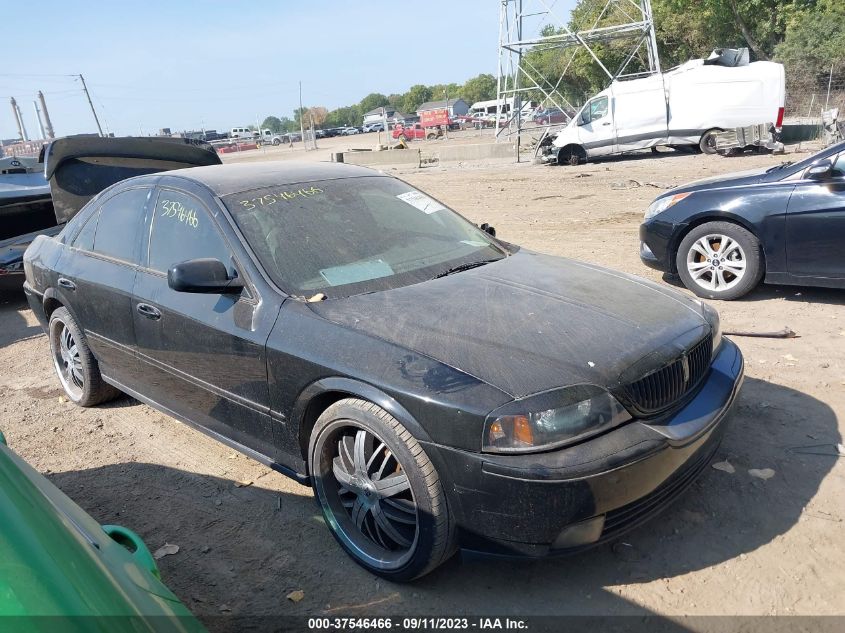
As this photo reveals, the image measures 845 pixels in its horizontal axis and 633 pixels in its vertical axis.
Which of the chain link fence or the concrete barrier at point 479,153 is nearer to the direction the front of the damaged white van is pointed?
the concrete barrier

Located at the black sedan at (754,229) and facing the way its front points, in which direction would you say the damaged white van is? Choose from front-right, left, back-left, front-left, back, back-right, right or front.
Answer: right

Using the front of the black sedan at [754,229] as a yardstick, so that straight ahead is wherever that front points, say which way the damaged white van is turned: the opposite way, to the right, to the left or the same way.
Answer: the same way

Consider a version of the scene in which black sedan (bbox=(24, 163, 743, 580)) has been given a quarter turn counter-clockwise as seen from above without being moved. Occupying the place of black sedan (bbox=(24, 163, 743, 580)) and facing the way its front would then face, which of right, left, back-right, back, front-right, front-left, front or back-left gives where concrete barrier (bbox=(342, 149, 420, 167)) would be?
front-left

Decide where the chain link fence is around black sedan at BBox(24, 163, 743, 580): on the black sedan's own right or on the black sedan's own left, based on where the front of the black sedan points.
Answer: on the black sedan's own left

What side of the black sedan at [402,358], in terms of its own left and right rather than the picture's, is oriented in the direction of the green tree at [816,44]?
left

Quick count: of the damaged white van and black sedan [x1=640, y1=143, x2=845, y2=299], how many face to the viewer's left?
2

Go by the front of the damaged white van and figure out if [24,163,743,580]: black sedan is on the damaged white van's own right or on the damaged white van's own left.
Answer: on the damaged white van's own left

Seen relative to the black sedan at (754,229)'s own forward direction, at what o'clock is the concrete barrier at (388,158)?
The concrete barrier is roughly at 2 o'clock from the black sedan.

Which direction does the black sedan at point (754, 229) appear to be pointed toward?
to the viewer's left

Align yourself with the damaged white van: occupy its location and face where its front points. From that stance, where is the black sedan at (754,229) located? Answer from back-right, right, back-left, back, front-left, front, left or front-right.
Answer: left

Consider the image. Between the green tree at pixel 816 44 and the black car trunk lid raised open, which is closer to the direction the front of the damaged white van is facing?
the black car trunk lid raised open

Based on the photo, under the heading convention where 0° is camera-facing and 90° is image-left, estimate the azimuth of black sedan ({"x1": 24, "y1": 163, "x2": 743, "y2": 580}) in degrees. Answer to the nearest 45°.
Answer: approximately 315°

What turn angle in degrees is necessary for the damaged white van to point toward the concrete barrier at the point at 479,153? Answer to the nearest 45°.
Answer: approximately 45° to its right

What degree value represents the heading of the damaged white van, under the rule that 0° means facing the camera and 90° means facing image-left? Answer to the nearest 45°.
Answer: approximately 90°

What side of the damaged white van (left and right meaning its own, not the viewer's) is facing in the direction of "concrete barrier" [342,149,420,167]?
front
